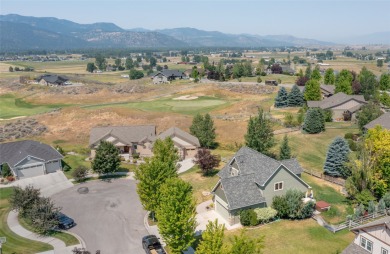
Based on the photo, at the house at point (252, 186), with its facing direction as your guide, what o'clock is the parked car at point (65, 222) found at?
The parked car is roughly at 1 o'clock from the house.

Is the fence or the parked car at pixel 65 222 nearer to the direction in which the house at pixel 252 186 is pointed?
the parked car

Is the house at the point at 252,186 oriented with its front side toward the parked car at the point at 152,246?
yes

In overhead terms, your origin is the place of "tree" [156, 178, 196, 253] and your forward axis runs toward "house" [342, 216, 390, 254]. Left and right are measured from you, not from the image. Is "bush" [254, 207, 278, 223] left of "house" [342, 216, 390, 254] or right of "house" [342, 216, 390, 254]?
left

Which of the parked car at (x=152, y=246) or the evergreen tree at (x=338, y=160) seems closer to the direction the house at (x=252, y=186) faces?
the parked car

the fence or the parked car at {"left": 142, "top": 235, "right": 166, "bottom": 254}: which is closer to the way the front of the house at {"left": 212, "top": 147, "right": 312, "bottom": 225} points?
the parked car

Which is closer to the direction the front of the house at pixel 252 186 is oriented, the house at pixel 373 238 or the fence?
the house

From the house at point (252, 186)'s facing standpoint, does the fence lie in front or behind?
behind

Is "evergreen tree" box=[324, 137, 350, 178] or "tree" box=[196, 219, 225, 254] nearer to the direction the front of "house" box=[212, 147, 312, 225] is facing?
the tree

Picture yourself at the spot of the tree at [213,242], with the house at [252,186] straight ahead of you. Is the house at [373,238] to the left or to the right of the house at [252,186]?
right

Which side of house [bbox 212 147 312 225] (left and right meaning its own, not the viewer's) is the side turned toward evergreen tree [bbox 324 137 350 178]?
back
